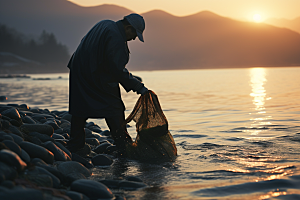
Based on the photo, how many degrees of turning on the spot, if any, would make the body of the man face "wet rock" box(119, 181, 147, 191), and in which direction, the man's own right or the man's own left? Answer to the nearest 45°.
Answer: approximately 90° to the man's own right

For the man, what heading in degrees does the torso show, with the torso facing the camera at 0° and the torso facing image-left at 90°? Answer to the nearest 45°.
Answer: approximately 270°

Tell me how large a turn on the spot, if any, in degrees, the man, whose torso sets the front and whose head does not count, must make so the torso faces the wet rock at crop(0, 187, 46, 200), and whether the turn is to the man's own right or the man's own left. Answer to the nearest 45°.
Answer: approximately 90° to the man's own right

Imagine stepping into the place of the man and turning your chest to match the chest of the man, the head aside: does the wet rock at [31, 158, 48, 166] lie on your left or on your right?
on your right

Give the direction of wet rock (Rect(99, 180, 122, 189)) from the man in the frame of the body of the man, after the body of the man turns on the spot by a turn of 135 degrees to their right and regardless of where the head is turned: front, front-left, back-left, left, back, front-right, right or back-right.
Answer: front-left

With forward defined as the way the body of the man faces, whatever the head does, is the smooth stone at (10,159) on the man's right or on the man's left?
on the man's right

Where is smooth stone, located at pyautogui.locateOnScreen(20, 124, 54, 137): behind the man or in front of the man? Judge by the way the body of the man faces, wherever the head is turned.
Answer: behind

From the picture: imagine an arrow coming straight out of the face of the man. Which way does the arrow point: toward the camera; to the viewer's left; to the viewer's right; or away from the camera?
to the viewer's right

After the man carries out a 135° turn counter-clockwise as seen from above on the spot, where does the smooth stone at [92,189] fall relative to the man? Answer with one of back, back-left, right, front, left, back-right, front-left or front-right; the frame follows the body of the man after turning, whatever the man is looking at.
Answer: back-left

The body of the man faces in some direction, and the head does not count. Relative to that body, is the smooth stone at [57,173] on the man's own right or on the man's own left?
on the man's own right
